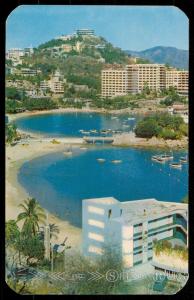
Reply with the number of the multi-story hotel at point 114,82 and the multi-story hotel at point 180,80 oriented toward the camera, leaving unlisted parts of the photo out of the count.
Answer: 2

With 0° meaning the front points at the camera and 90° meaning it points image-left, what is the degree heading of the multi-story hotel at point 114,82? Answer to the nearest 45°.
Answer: approximately 0°
